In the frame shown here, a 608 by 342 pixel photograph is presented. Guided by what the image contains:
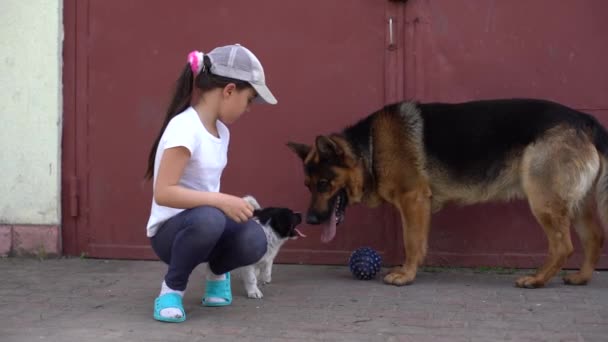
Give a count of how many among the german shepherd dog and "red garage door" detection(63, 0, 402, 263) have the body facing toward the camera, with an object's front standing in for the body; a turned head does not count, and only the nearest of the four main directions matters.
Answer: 1

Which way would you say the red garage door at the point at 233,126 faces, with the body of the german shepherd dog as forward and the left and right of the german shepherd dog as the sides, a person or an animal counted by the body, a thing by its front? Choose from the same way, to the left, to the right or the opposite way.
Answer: to the left

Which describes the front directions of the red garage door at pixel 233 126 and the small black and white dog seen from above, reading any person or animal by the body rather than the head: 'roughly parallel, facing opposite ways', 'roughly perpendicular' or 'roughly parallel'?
roughly perpendicular

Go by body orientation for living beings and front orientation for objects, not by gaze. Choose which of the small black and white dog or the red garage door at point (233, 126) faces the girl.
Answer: the red garage door

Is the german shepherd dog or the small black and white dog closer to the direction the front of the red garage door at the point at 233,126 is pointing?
the small black and white dog

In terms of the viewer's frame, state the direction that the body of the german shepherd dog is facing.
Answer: to the viewer's left

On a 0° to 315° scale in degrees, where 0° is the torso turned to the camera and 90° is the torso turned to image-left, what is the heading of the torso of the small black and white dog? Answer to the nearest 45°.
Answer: approximately 270°
